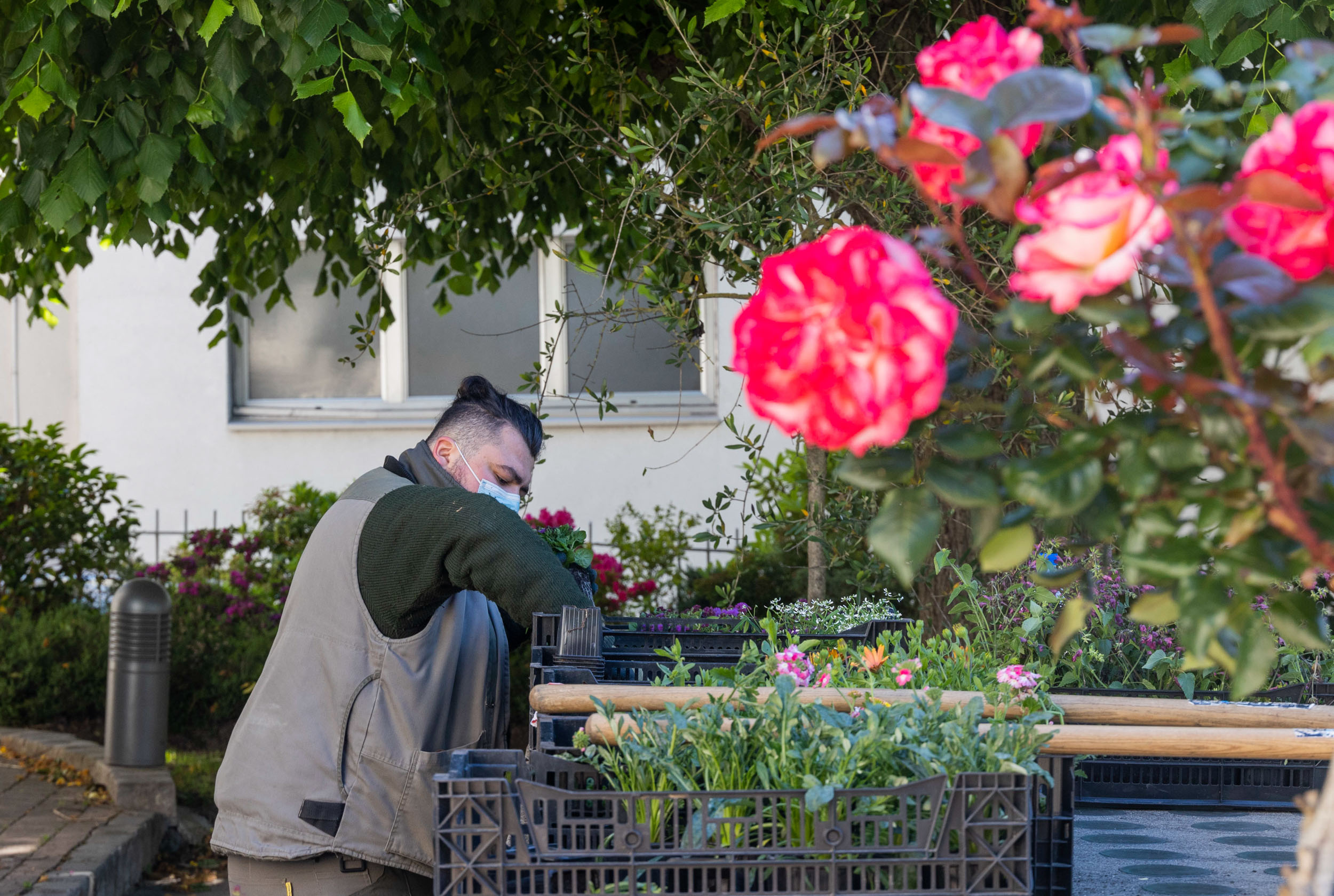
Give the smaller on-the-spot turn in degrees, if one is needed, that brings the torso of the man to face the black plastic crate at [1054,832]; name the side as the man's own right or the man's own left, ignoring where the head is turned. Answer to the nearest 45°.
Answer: approximately 45° to the man's own right

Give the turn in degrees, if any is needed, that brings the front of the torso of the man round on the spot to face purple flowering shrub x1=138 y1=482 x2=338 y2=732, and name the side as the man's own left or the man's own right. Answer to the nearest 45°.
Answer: approximately 90° to the man's own left

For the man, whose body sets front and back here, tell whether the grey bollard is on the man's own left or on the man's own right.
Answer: on the man's own left

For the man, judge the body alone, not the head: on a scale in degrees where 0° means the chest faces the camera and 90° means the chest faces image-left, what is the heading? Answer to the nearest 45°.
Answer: approximately 270°

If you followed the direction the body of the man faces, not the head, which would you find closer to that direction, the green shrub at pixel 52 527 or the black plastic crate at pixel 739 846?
the black plastic crate

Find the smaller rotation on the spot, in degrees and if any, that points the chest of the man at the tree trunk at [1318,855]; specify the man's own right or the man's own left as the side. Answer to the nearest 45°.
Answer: approximately 90° to the man's own right

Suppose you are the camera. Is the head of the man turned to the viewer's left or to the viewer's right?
to the viewer's right
